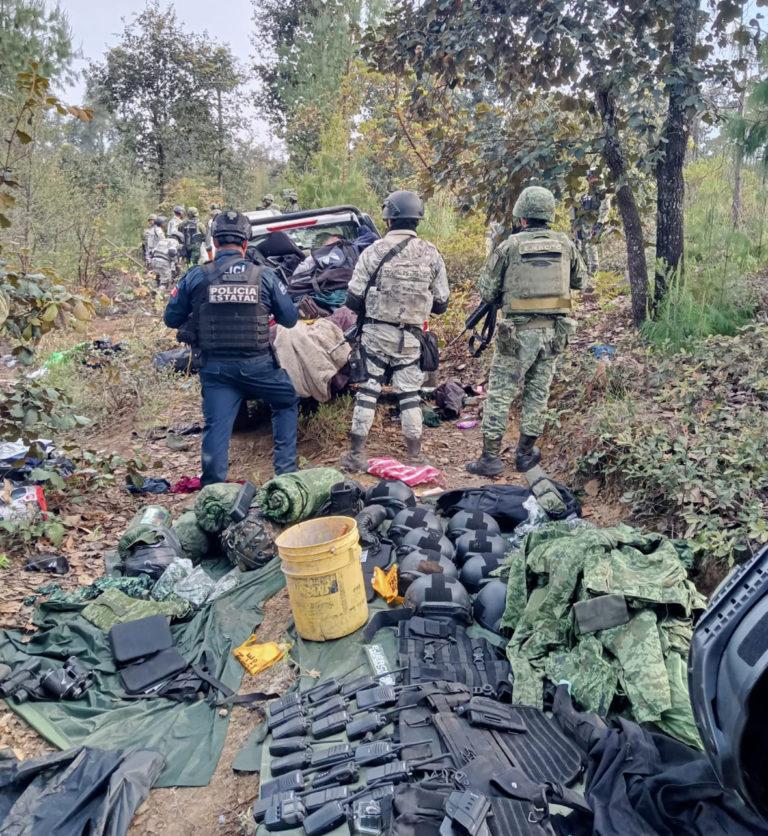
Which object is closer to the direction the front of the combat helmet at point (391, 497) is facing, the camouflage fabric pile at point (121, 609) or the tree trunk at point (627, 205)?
the camouflage fabric pile

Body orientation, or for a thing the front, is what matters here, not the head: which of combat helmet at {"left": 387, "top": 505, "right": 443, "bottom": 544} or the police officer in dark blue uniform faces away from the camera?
the police officer in dark blue uniform

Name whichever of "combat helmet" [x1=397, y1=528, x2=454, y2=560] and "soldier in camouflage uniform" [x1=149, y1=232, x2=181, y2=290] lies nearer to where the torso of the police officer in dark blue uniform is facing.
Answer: the soldier in camouflage uniform

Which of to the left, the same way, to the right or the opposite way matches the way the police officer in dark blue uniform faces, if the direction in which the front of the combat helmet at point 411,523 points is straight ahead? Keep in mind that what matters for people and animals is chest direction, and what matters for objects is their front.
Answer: the opposite way

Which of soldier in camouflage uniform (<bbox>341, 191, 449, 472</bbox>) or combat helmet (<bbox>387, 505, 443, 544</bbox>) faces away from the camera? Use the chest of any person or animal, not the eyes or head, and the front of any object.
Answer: the soldier in camouflage uniform

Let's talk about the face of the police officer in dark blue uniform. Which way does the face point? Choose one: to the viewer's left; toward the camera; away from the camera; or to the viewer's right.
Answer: away from the camera

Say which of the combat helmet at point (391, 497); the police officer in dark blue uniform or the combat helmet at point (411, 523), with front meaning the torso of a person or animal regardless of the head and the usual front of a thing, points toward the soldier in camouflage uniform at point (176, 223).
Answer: the police officer in dark blue uniform

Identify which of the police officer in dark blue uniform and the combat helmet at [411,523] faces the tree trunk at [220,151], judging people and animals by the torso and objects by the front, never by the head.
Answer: the police officer in dark blue uniform

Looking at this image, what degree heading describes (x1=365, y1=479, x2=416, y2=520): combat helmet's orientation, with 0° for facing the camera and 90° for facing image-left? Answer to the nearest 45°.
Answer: approximately 0°

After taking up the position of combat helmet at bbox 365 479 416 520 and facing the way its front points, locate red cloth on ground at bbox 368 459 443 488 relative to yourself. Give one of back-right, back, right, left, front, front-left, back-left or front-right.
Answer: back

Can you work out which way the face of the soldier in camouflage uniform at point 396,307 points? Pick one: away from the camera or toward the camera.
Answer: away from the camera

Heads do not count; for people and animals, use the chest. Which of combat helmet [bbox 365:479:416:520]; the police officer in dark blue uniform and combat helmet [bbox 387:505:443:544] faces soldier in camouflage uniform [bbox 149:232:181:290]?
the police officer in dark blue uniform

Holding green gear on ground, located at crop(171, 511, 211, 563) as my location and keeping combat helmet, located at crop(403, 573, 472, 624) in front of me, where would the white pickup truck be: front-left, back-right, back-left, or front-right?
back-left

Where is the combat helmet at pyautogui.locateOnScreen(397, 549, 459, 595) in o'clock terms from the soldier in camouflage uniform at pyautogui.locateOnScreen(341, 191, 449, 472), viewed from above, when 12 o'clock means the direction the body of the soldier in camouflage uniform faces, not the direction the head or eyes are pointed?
The combat helmet is roughly at 6 o'clock from the soldier in camouflage uniform.

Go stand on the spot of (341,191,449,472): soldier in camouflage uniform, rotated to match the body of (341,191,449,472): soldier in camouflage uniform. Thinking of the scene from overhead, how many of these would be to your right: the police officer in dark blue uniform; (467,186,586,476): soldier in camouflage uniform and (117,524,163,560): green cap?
1
